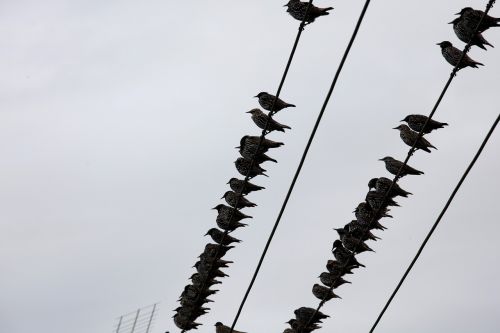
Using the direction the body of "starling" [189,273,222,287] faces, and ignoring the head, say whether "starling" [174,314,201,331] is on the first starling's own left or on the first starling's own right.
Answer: on the first starling's own right

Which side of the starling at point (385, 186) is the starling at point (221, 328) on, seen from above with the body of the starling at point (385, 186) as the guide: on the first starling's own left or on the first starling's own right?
on the first starling's own right
